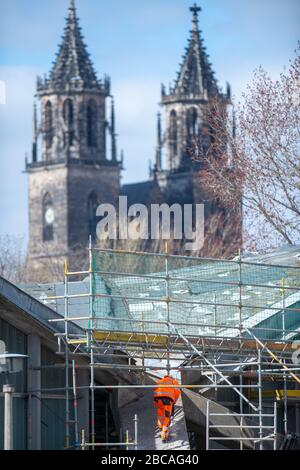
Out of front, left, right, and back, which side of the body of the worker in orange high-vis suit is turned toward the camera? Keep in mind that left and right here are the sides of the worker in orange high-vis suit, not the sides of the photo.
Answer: back
